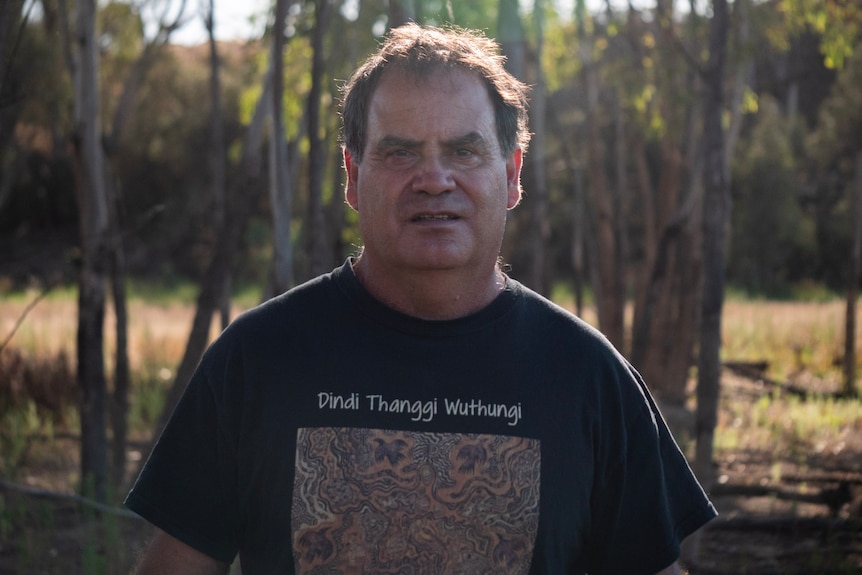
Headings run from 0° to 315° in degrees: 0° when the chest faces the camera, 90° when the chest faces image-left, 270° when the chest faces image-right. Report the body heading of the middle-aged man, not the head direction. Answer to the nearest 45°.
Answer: approximately 0°

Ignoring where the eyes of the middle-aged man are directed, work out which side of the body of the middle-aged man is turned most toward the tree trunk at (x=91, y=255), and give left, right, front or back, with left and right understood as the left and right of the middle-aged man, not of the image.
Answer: back

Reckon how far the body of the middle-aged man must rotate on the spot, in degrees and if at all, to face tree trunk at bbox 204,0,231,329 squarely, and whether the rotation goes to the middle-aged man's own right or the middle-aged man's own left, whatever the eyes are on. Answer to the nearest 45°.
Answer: approximately 180°

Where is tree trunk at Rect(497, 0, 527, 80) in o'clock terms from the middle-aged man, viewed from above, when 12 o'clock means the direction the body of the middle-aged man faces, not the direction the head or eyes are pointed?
The tree trunk is roughly at 6 o'clock from the middle-aged man.

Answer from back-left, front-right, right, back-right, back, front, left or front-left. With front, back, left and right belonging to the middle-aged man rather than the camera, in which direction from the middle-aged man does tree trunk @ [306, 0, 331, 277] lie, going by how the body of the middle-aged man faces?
back

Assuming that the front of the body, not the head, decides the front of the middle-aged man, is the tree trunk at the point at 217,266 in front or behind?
behind

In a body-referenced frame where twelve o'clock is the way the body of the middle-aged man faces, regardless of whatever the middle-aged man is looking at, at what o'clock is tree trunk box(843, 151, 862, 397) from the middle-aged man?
The tree trunk is roughly at 7 o'clock from the middle-aged man.

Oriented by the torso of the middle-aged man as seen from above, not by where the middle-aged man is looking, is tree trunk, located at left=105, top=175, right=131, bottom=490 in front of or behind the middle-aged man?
behind

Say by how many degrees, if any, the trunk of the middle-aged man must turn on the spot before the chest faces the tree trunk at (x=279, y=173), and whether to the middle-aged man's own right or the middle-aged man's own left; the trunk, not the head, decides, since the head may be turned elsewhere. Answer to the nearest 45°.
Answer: approximately 180°

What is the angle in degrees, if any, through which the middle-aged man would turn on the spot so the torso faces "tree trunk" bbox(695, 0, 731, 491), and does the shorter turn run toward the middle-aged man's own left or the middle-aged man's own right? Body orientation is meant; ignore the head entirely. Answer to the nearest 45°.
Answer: approximately 180°
